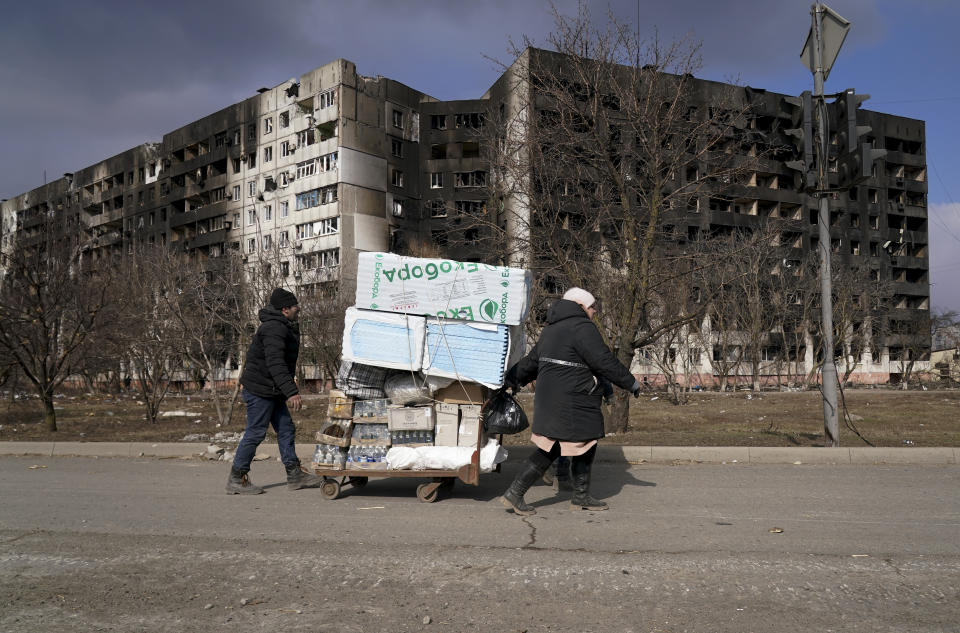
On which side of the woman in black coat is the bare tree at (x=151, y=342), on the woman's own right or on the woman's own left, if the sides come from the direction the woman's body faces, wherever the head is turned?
on the woman's own left

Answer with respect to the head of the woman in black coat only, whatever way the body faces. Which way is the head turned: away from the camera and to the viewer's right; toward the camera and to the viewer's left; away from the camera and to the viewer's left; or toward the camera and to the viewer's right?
away from the camera and to the viewer's right

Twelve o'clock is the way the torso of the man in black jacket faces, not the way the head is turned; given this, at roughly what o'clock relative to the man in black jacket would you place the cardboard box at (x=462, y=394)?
The cardboard box is roughly at 1 o'clock from the man in black jacket.

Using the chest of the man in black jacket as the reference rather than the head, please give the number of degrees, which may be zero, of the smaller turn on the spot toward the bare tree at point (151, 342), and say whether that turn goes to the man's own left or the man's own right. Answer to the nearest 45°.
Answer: approximately 90° to the man's own left

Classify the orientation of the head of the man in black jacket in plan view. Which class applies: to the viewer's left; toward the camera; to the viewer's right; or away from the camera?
to the viewer's right

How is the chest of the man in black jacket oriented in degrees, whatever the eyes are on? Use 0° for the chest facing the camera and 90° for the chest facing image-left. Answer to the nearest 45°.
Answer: approximately 270°

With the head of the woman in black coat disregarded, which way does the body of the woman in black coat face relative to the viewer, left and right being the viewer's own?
facing away from the viewer and to the right of the viewer
